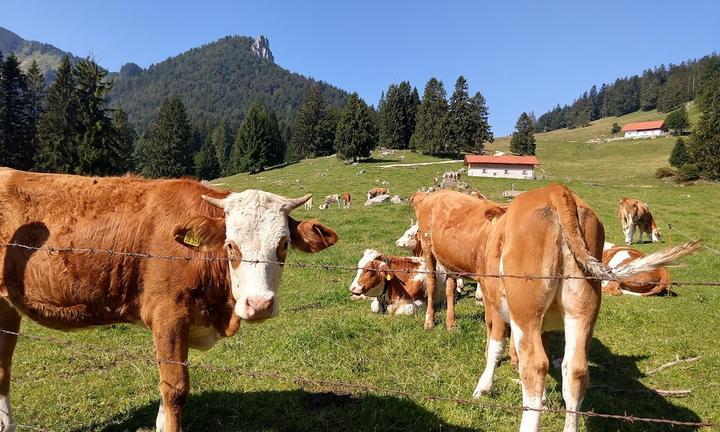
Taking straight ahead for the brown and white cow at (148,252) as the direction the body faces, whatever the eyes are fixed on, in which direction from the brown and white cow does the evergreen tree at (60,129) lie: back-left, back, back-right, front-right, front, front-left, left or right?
left

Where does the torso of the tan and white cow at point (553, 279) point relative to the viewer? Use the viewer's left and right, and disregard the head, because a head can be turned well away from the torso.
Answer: facing away from the viewer and to the left of the viewer

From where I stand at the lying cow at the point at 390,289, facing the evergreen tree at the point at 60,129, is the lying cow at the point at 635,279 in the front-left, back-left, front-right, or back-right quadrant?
back-right

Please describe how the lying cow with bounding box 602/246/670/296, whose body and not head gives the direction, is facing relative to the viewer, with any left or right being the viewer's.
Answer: facing to the left of the viewer

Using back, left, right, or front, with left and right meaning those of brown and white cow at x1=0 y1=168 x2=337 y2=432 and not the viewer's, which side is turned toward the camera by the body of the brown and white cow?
right

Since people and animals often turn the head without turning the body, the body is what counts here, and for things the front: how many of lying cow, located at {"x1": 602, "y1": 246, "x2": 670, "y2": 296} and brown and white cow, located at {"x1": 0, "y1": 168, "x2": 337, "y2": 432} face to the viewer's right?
1

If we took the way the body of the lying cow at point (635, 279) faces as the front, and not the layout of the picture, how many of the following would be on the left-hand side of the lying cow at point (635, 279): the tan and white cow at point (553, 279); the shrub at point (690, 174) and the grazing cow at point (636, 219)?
1

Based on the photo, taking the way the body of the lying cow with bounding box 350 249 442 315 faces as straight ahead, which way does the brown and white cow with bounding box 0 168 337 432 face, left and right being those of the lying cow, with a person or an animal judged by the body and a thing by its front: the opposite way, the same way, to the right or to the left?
the opposite way

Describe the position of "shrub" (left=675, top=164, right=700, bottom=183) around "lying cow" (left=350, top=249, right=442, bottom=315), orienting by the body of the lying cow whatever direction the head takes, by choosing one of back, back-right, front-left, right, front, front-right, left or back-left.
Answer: back

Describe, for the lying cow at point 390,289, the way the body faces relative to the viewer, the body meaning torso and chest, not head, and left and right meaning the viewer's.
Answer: facing the viewer and to the left of the viewer

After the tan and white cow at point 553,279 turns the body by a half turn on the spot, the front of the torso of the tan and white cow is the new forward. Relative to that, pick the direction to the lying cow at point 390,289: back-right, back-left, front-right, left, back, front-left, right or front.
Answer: back

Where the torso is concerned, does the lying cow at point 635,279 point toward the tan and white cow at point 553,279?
no

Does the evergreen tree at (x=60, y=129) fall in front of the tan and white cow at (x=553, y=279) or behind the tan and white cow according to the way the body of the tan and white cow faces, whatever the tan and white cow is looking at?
in front

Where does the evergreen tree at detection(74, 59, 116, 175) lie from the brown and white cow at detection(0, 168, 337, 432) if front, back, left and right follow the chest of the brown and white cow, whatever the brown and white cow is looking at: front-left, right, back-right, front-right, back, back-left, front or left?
left

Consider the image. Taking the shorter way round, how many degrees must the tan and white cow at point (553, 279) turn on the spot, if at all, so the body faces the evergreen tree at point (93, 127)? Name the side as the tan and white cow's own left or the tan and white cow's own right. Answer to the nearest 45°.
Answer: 0° — it already faces it
